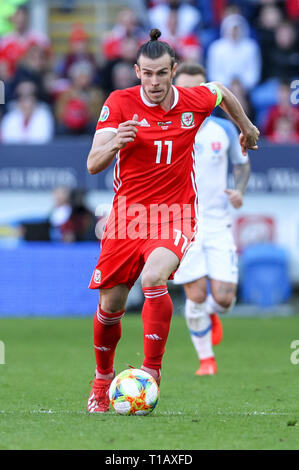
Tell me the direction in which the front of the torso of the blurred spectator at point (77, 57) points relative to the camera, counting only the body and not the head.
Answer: toward the camera

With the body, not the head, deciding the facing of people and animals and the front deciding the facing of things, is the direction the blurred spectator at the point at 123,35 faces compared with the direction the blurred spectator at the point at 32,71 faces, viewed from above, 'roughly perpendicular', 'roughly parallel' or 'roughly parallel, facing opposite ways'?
roughly parallel

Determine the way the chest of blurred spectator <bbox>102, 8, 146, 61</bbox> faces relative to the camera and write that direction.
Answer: toward the camera

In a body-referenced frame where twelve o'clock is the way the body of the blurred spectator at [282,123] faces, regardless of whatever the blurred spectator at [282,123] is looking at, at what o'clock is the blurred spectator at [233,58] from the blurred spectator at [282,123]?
the blurred spectator at [233,58] is roughly at 5 o'clock from the blurred spectator at [282,123].

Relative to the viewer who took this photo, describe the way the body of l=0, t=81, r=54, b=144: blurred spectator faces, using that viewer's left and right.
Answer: facing the viewer

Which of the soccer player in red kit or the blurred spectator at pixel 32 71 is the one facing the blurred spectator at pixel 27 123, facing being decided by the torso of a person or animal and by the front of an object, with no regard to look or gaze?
the blurred spectator at pixel 32 71

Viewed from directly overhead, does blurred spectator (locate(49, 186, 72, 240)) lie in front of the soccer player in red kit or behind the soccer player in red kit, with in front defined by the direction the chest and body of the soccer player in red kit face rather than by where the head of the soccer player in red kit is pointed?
behind

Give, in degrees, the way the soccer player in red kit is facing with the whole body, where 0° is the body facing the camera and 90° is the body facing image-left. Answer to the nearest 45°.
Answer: approximately 0°

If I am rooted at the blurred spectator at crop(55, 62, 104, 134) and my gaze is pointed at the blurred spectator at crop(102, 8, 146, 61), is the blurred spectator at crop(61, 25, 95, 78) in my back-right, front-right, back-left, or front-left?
front-left

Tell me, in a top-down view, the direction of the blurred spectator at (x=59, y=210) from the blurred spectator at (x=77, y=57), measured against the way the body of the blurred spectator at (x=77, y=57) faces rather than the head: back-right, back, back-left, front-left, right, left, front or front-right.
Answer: front

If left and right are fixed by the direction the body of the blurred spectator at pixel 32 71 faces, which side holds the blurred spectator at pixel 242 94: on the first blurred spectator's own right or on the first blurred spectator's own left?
on the first blurred spectator's own left

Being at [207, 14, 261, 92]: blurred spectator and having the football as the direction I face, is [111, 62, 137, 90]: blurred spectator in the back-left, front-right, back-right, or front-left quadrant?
front-right

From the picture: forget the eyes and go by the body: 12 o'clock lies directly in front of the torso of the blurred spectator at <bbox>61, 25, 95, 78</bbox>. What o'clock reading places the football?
The football is roughly at 12 o'clock from the blurred spectator.

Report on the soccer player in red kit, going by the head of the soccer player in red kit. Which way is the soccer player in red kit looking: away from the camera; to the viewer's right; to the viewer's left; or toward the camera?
toward the camera

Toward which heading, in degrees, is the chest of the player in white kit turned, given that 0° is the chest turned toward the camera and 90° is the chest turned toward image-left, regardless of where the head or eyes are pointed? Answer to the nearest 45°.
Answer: approximately 0°

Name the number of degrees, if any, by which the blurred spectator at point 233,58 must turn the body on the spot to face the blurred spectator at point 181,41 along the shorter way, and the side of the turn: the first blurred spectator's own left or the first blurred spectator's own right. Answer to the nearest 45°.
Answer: approximately 90° to the first blurred spectator's own right

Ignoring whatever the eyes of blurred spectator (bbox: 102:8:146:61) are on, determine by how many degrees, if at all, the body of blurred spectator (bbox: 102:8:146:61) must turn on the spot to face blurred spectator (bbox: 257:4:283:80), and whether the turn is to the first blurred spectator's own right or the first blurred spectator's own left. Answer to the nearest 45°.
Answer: approximately 90° to the first blurred spectator's own left

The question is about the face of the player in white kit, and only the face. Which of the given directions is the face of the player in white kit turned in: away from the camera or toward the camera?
toward the camera

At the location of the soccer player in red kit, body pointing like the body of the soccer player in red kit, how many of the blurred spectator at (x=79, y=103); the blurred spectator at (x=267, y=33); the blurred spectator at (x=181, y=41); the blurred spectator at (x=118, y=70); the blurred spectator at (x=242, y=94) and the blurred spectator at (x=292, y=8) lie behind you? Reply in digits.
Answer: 6

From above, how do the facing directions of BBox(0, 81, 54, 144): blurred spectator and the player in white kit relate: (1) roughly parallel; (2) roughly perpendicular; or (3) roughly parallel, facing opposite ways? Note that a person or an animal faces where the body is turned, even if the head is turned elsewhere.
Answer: roughly parallel

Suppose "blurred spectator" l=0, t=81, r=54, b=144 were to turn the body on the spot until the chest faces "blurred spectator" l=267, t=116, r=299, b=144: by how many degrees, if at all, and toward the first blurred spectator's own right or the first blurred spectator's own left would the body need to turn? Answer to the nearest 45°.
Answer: approximately 90° to the first blurred spectator's own left
